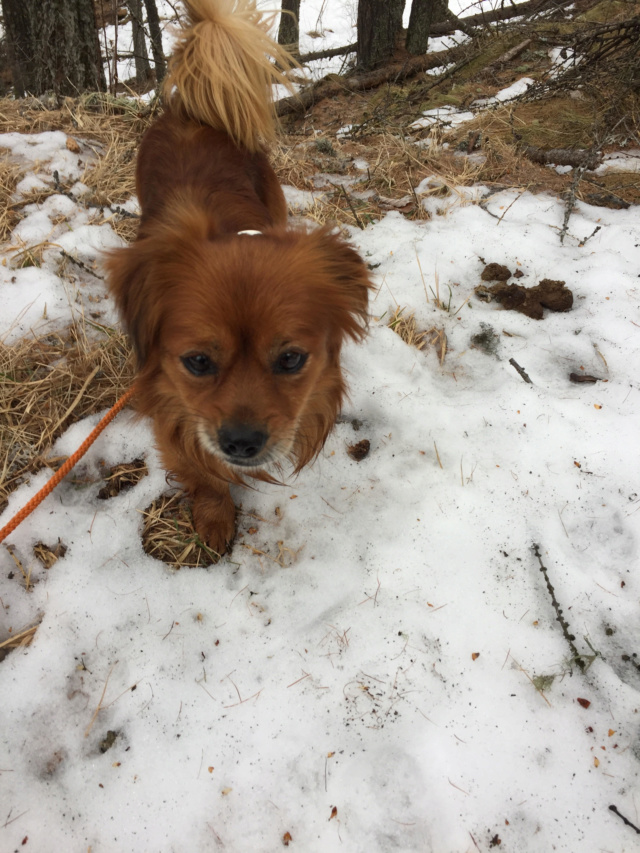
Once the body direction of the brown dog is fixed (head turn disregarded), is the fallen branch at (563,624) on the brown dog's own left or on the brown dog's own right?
on the brown dog's own left

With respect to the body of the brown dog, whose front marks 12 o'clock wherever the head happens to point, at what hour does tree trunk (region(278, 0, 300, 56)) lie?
The tree trunk is roughly at 6 o'clock from the brown dog.

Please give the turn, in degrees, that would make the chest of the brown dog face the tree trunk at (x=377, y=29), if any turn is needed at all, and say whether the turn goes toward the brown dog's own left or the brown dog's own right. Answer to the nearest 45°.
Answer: approximately 180°

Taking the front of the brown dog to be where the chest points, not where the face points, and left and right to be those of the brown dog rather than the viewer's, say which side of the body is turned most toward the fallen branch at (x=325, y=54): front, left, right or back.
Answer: back

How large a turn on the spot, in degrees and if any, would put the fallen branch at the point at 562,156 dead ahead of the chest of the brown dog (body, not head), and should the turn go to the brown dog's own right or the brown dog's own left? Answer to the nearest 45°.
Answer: approximately 135° to the brown dog's own left

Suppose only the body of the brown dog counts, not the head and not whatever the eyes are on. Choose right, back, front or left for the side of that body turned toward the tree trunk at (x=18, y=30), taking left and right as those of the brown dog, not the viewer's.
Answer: back

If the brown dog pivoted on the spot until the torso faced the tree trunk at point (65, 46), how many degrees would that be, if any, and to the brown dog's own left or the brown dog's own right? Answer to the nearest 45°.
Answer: approximately 180°

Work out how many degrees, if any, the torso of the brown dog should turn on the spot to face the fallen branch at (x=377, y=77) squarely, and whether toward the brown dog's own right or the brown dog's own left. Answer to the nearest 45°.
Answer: approximately 180°

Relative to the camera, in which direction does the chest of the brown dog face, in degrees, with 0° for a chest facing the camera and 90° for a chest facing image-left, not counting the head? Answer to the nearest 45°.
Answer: approximately 0°
